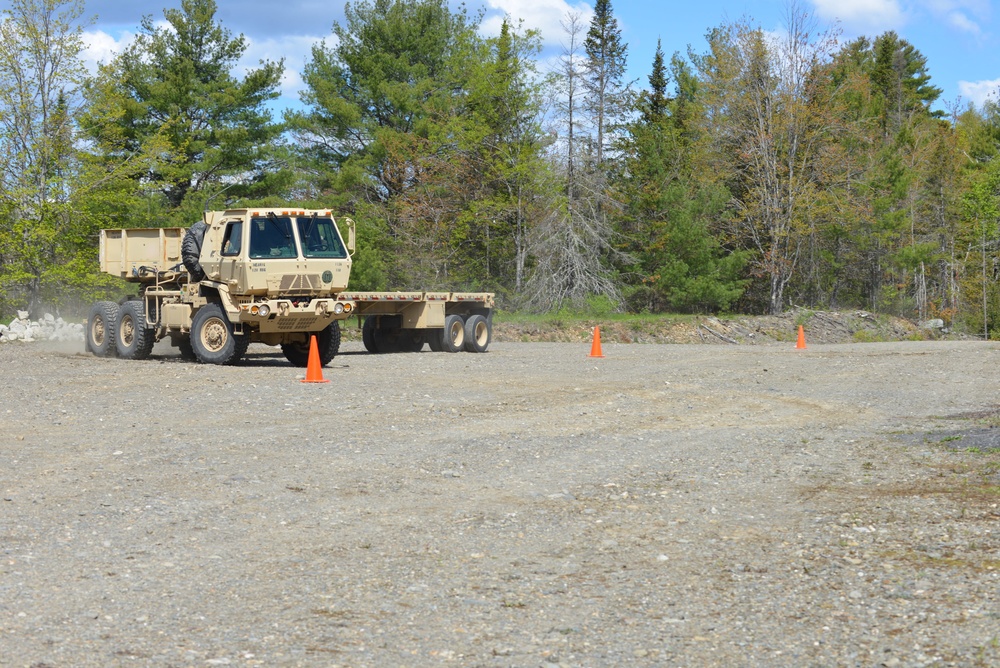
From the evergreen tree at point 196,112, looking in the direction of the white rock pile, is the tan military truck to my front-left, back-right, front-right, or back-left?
front-left

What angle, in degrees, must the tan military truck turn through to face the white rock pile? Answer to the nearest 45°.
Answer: approximately 180°

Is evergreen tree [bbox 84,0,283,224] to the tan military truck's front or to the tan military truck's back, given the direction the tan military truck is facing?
to the back

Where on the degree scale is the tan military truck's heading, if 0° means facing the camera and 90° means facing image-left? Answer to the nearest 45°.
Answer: approximately 315°

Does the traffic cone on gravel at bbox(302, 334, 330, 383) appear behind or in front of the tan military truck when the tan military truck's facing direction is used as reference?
in front

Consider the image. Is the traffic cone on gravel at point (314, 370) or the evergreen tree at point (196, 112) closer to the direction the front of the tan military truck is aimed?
the traffic cone on gravel
